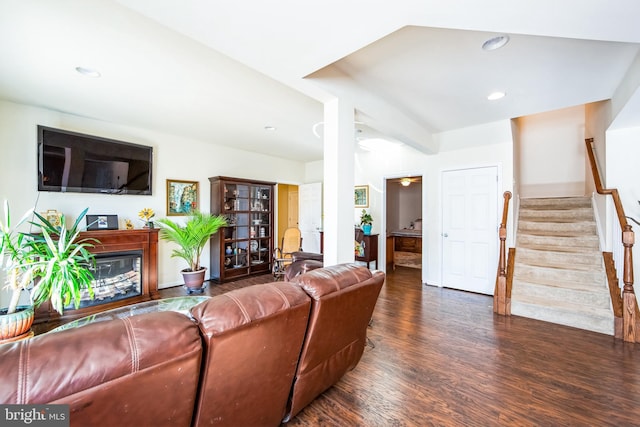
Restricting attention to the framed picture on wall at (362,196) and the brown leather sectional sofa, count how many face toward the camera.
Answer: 1

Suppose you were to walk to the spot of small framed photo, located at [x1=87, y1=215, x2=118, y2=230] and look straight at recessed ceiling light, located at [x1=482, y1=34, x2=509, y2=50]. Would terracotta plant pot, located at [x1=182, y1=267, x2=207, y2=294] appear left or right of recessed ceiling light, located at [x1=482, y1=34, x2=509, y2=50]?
left

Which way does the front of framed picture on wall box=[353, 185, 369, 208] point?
toward the camera

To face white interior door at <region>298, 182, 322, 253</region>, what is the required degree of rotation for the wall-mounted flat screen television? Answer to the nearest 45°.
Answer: approximately 45° to its left

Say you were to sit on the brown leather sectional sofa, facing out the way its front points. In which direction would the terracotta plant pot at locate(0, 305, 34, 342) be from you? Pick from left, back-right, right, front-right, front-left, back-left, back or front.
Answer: front

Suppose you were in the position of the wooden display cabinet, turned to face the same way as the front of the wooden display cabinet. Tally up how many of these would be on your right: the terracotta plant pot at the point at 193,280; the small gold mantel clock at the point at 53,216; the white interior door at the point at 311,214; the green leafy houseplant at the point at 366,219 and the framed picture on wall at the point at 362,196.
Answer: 2

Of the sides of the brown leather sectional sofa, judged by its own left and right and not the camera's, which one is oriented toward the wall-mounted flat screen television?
front

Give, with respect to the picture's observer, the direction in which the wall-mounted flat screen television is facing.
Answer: facing the viewer and to the right of the viewer

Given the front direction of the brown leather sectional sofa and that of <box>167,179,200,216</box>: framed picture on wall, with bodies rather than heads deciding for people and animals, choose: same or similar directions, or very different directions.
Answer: very different directions

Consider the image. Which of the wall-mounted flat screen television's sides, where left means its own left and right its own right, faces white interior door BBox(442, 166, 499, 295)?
front

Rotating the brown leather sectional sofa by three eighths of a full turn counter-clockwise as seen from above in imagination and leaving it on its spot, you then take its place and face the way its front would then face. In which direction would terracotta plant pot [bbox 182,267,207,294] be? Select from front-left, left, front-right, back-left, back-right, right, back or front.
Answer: back

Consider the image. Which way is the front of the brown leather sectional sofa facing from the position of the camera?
facing away from the viewer and to the left of the viewer

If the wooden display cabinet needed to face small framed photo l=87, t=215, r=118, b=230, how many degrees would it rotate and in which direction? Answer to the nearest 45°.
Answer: approximately 90° to its right
